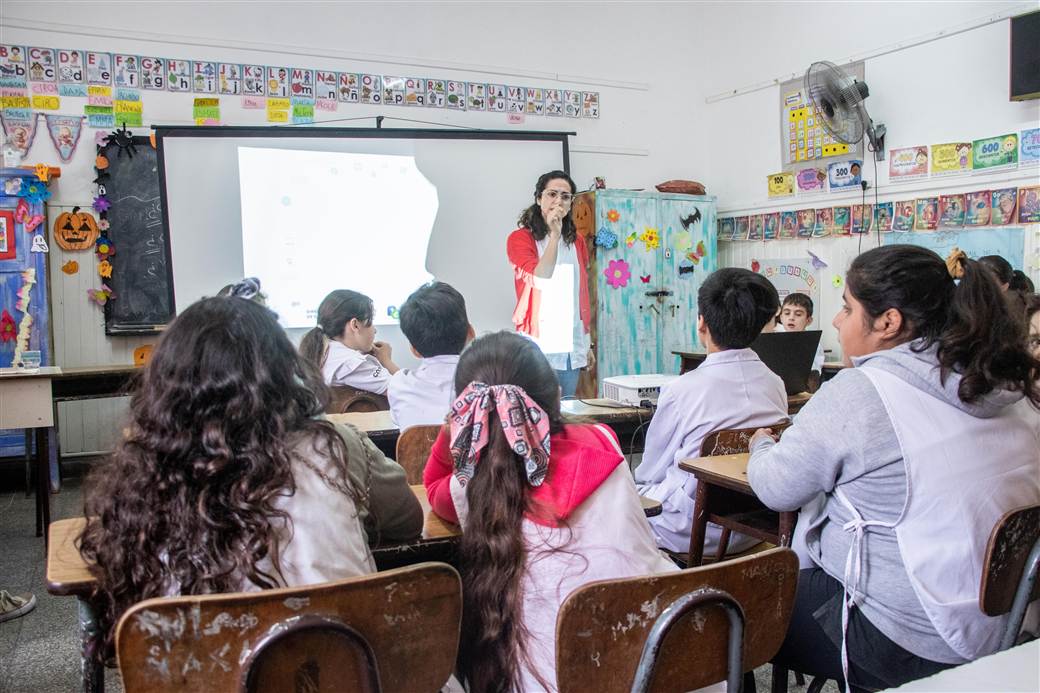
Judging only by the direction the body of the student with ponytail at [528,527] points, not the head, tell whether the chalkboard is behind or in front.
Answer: in front

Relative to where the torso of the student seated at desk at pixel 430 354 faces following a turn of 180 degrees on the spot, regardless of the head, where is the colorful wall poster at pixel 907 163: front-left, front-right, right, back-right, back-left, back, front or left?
back-left

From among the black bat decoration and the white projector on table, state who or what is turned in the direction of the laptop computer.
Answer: the black bat decoration

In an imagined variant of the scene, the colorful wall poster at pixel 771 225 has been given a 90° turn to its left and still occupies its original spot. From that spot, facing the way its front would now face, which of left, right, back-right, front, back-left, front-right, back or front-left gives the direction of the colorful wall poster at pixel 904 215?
front

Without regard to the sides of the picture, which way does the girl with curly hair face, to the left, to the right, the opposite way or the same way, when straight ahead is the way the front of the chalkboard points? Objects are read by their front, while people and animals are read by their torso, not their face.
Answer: the opposite way

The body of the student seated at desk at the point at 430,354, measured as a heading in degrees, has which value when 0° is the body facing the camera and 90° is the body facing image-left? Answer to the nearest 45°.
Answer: approximately 180°

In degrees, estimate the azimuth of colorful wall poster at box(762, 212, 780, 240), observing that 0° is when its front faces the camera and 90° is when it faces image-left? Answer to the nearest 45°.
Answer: approximately 45°

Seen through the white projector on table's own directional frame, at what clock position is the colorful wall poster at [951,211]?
The colorful wall poster is roughly at 3 o'clock from the white projector on table.

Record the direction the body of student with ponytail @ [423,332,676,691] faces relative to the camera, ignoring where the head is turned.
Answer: away from the camera

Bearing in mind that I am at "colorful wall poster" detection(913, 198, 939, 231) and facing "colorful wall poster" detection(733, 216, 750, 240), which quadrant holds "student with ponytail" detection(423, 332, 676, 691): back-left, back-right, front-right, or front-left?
back-left

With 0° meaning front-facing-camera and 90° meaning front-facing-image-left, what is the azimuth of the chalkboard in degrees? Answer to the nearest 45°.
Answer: approximately 0°

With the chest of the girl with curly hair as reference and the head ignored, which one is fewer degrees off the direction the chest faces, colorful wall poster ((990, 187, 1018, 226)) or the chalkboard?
the chalkboard

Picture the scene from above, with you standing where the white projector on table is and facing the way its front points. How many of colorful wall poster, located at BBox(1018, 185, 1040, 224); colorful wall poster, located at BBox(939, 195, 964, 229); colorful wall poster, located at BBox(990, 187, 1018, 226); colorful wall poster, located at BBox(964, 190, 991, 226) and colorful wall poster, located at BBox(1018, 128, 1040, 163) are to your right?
5

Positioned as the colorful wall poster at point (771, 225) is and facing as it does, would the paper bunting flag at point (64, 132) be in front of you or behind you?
in front

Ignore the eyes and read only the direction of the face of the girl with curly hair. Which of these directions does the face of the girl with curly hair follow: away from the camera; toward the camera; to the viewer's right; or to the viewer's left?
away from the camera

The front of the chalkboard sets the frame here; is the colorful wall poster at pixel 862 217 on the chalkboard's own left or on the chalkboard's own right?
on the chalkboard's own left

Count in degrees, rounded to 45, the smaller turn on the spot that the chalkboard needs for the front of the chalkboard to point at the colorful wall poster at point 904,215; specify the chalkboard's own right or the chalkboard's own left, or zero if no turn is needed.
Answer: approximately 90° to the chalkboard's own left

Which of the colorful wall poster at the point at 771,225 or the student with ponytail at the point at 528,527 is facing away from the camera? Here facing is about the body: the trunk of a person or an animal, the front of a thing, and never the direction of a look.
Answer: the student with ponytail
